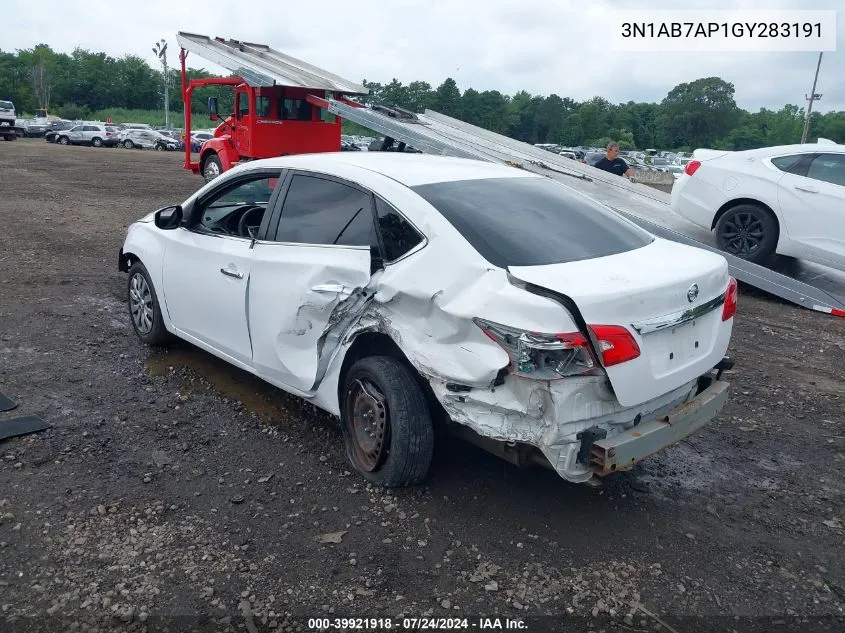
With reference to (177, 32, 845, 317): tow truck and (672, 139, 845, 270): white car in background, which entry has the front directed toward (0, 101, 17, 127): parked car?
the tow truck

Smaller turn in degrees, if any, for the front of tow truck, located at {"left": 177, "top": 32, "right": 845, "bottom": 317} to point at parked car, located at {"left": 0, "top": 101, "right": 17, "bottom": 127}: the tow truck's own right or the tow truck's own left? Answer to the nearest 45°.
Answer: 0° — it already faces it

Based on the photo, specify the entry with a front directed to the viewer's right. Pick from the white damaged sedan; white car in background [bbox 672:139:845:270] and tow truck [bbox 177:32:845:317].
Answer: the white car in background

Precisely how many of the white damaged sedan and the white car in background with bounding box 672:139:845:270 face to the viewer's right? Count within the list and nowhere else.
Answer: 1

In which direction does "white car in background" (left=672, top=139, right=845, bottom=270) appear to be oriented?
to the viewer's right

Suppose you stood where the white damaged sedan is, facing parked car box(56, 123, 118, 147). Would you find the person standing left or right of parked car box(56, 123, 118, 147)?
right

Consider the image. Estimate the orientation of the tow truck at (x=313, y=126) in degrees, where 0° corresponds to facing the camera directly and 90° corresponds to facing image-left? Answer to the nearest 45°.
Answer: approximately 135°

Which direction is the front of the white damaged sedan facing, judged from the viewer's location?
facing away from the viewer and to the left of the viewer
